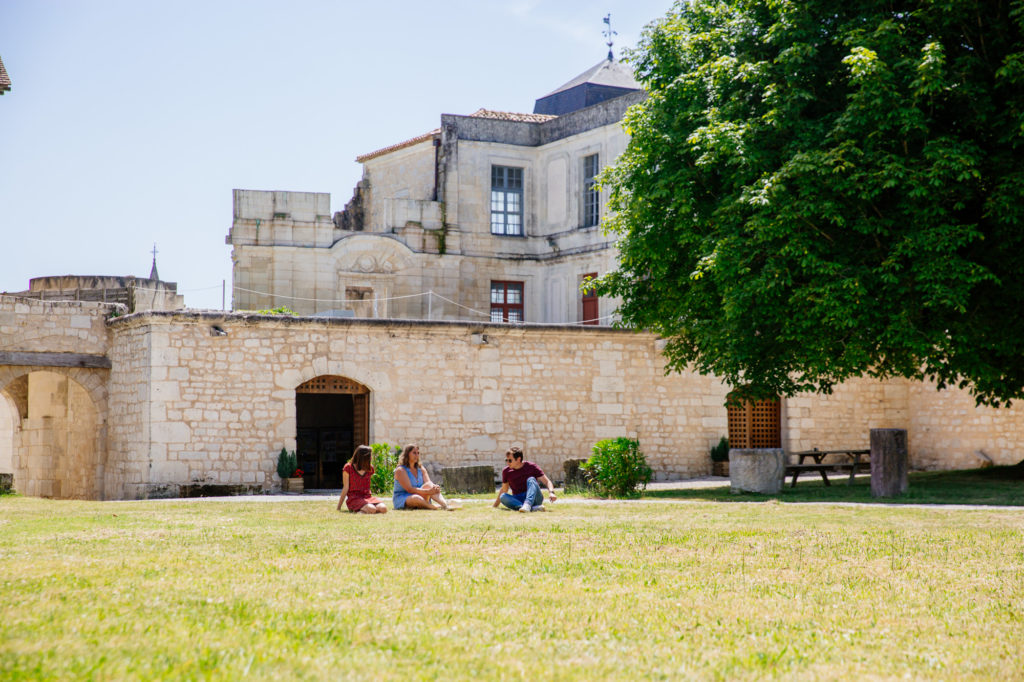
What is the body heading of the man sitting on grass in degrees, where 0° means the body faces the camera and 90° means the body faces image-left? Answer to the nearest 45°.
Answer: approximately 45°

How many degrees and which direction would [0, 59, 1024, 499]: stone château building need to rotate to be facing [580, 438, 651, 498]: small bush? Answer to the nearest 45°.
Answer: approximately 45° to its left

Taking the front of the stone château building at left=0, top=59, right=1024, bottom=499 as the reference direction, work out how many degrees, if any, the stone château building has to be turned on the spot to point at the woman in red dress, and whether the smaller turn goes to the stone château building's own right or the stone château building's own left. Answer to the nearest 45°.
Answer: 0° — it already faces them

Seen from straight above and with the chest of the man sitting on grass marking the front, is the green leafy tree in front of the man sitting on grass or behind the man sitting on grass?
behind

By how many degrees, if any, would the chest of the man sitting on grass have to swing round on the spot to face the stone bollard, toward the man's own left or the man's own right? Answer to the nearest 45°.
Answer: approximately 135° to the man's own right

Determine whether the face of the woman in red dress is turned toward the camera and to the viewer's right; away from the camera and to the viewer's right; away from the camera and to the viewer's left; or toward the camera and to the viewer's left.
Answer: away from the camera and to the viewer's right

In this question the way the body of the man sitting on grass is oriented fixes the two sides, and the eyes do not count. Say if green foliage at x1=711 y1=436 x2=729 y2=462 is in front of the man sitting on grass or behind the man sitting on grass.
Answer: behind

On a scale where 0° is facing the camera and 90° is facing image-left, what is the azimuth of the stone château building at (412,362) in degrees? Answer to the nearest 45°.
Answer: approximately 0°
